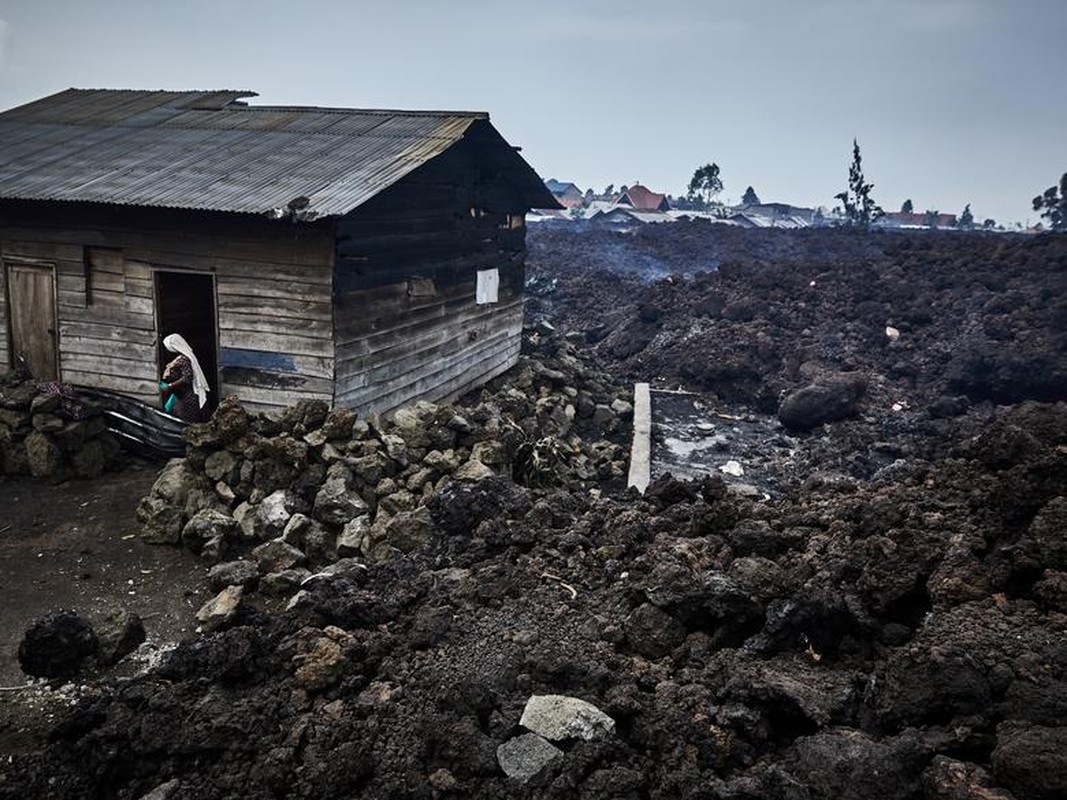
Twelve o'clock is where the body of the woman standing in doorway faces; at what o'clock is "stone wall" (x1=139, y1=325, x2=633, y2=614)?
The stone wall is roughly at 8 o'clock from the woman standing in doorway.

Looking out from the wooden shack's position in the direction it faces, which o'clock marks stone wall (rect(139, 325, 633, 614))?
The stone wall is roughly at 10 o'clock from the wooden shack.

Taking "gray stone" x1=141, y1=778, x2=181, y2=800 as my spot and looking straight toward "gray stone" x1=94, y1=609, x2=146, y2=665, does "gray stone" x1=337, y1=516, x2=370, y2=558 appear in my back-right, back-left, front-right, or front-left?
front-right

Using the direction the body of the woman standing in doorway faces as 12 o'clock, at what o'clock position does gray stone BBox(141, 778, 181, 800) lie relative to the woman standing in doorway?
The gray stone is roughly at 9 o'clock from the woman standing in doorway.

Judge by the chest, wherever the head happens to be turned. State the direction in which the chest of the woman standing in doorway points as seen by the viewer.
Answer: to the viewer's left

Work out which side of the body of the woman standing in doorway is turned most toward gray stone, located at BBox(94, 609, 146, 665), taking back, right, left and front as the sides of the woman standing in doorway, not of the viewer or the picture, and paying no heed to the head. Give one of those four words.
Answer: left

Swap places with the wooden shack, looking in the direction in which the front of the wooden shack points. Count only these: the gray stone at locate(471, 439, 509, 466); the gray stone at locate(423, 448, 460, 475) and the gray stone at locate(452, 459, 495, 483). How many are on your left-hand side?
3

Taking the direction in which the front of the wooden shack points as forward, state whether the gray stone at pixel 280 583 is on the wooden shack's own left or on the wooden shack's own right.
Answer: on the wooden shack's own left

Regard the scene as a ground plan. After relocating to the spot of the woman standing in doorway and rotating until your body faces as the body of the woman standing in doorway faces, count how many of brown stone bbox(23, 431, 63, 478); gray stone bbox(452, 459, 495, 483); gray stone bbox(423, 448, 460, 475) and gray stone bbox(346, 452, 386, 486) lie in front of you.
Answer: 1

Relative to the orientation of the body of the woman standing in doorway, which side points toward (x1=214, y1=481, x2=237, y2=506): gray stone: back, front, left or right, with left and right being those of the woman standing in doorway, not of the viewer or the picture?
left

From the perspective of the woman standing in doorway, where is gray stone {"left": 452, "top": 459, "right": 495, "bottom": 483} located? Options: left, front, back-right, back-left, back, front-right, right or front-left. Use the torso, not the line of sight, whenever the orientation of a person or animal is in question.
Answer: back-left

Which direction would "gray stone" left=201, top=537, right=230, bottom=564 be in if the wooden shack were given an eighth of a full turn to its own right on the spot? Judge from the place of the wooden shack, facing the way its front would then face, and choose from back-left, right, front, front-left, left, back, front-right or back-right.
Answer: left

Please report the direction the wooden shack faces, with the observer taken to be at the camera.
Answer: facing the viewer and to the left of the viewer
